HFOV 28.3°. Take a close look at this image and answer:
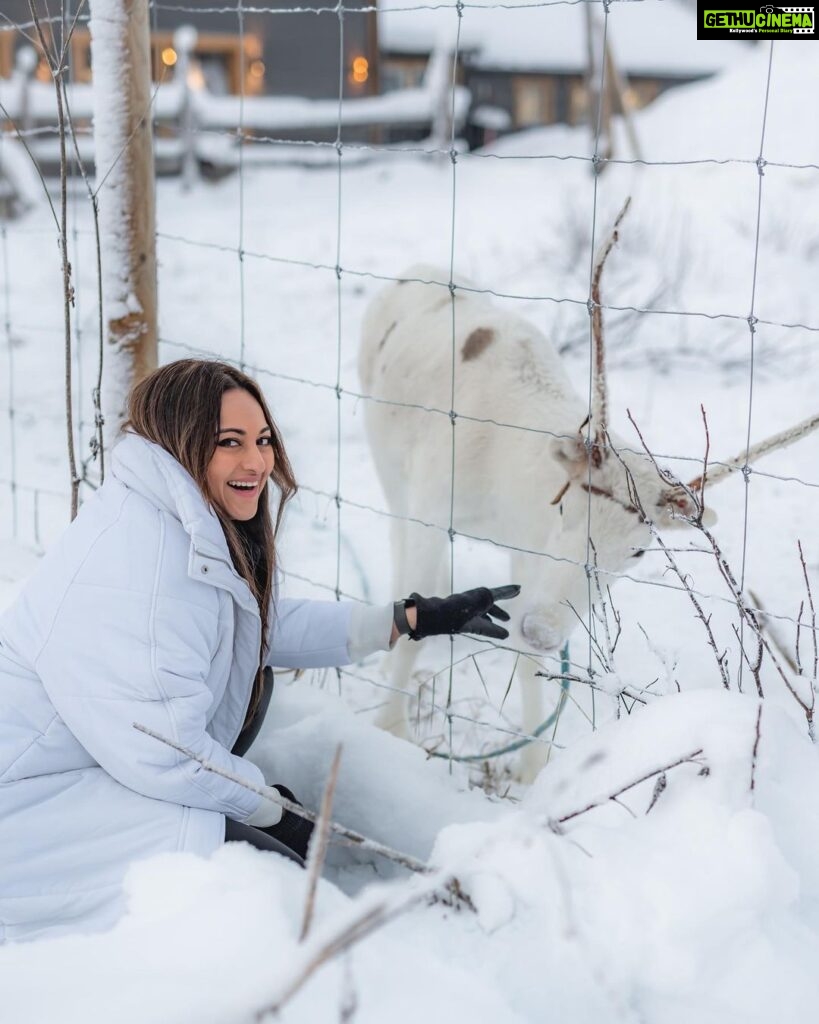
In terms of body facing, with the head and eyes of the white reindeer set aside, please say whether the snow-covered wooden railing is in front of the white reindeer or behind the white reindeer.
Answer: behind

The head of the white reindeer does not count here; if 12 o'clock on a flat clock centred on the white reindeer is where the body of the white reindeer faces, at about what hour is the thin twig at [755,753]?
The thin twig is roughly at 1 o'clock from the white reindeer.

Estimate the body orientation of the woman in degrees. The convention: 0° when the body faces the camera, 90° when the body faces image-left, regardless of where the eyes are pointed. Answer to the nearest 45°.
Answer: approximately 270°

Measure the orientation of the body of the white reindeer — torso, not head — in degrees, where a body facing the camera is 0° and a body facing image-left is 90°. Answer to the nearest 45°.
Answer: approximately 315°

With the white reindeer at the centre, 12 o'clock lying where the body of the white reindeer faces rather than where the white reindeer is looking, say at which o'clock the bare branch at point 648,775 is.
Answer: The bare branch is roughly at 1 o'clock from the white reindeer.

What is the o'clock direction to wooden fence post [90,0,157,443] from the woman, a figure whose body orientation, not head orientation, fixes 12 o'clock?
The wooden fence post is roughly at 9 o'clock from the woman.

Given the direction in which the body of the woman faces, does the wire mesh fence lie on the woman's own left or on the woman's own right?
on the woman's own left

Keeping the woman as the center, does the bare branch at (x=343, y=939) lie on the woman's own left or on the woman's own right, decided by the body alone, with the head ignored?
on the woman's own right

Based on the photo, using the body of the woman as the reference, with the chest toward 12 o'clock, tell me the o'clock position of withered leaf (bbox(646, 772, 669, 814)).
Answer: The withered leaf is roughly at 1 o'clock from the woman.

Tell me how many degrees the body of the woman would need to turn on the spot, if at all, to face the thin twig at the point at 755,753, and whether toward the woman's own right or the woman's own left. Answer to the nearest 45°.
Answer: approximately 45° to the woman's own right
